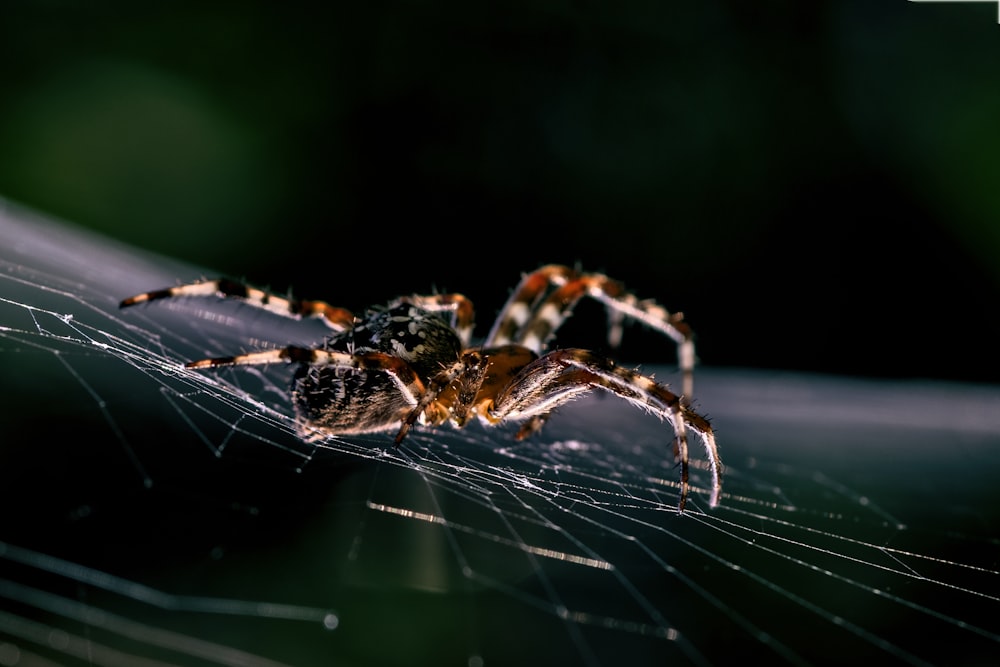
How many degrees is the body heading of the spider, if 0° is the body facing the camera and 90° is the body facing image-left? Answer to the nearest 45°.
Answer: approximately 270°
